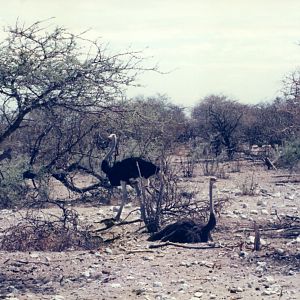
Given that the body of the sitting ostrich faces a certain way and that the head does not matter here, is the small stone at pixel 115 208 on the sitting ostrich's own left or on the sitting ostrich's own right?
on the sitting ostrich's own left

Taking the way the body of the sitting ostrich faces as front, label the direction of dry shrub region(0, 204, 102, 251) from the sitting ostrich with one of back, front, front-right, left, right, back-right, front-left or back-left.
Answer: back

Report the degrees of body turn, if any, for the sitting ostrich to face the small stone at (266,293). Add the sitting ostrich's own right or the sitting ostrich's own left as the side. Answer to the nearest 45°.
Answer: approximately 90° to the sitting ostrich's own right

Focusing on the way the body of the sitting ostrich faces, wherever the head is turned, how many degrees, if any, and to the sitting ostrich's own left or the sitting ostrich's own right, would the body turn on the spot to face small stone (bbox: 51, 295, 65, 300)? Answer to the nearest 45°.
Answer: approximately 135° to the sitting ostrich's own right

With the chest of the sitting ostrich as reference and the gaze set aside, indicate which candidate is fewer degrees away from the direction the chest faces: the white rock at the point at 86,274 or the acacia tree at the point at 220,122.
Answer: the acacia tree

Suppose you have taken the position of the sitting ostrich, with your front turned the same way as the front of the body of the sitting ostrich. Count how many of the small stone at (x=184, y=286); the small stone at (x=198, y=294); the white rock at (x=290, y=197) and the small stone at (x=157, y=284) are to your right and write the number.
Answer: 3

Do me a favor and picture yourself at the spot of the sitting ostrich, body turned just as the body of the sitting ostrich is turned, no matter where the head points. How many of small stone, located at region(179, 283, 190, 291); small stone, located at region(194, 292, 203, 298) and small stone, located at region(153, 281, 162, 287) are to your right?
3

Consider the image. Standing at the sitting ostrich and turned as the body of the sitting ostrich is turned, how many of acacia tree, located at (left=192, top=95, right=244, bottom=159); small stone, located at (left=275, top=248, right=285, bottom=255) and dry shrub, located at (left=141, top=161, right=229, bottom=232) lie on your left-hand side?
2

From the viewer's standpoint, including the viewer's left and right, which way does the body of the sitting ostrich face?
facing to the right of the viewer

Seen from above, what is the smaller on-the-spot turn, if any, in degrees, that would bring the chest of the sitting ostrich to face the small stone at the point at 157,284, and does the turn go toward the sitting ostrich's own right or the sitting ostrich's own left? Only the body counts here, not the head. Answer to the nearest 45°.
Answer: approximately 90° to the sitting ostrich's own right

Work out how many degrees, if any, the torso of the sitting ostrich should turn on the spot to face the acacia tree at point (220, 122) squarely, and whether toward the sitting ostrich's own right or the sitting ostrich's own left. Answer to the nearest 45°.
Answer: approximately 90° to the sitting ostrich's own left

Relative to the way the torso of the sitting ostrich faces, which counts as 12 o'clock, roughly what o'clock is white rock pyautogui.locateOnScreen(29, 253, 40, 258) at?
The white rock is roughly at 5 o'clock from the sitting ostrich.
